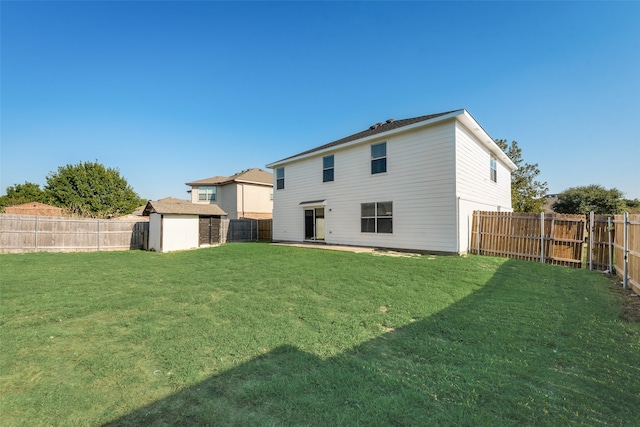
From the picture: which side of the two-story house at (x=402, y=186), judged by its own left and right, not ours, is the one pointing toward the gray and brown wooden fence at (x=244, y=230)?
left

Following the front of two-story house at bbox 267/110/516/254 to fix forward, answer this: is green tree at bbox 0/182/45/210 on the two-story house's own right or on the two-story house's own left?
on the two-story house's own left

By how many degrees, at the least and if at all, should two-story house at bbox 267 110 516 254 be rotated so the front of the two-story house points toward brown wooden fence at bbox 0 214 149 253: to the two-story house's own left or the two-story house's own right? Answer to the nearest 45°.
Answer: approximately 135° to the two-story house's own left

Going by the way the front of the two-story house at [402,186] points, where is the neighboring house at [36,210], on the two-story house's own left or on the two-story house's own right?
on the two-story house's own left

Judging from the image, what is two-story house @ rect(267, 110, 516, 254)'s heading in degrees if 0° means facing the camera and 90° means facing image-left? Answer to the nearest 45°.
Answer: approximately 225°
